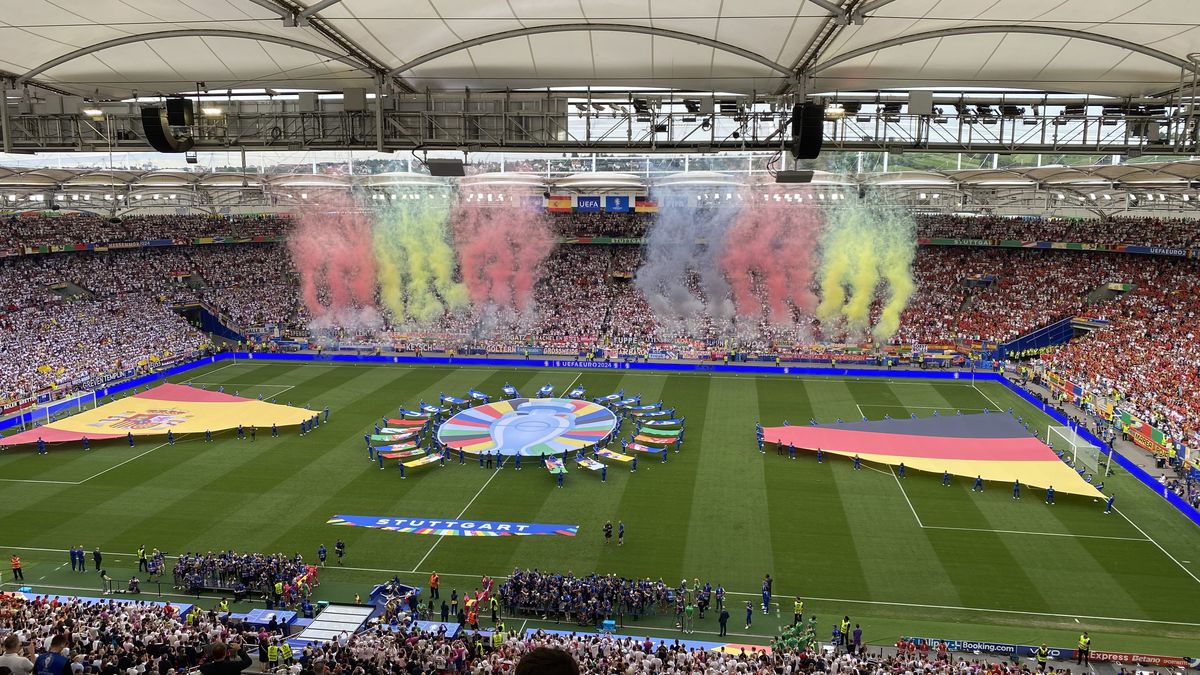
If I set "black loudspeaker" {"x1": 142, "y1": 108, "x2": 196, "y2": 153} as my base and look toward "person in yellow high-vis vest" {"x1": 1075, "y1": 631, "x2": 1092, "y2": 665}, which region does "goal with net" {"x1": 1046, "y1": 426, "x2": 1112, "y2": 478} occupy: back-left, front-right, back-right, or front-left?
front-left

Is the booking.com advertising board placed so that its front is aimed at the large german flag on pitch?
no

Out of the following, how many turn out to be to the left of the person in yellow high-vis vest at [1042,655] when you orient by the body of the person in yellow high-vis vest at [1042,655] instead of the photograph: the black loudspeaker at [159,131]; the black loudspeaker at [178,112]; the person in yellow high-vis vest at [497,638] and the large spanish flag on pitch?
0

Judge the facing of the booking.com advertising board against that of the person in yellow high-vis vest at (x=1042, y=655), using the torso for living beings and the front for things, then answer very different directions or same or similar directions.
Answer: same or similar directions

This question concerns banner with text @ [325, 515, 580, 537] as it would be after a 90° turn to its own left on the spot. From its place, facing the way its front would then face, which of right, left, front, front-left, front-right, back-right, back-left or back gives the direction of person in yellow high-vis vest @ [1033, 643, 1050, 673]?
front-right

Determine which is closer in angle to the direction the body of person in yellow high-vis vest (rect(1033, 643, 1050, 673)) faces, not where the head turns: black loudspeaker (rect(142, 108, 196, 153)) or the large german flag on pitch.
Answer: the black loudspeaker

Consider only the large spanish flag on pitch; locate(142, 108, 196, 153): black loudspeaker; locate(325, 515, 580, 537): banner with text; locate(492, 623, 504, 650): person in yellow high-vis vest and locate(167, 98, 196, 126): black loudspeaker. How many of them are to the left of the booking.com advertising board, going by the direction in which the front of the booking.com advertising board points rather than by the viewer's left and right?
0

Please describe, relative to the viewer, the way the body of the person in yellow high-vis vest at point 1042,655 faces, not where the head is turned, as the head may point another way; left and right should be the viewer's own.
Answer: facing the viewer

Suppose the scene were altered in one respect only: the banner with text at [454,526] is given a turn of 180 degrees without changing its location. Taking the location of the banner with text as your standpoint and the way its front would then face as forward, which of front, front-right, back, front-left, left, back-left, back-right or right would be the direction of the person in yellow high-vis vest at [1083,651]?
back-right

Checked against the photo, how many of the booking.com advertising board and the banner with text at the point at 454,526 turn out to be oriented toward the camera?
2

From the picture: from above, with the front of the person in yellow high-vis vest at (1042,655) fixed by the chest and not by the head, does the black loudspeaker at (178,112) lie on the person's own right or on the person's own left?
on the person's own right

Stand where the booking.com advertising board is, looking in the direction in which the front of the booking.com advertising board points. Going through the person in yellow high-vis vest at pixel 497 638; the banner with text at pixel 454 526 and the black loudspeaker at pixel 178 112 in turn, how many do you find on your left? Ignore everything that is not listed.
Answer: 0

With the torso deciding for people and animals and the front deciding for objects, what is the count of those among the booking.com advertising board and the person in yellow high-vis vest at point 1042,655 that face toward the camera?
2

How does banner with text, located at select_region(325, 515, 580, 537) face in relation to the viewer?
toward the camera

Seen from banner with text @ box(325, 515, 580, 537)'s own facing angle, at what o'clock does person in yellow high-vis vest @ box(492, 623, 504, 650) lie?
The person in yellow high-vis vest is roughly at 12 o'clock from the banner with text.
